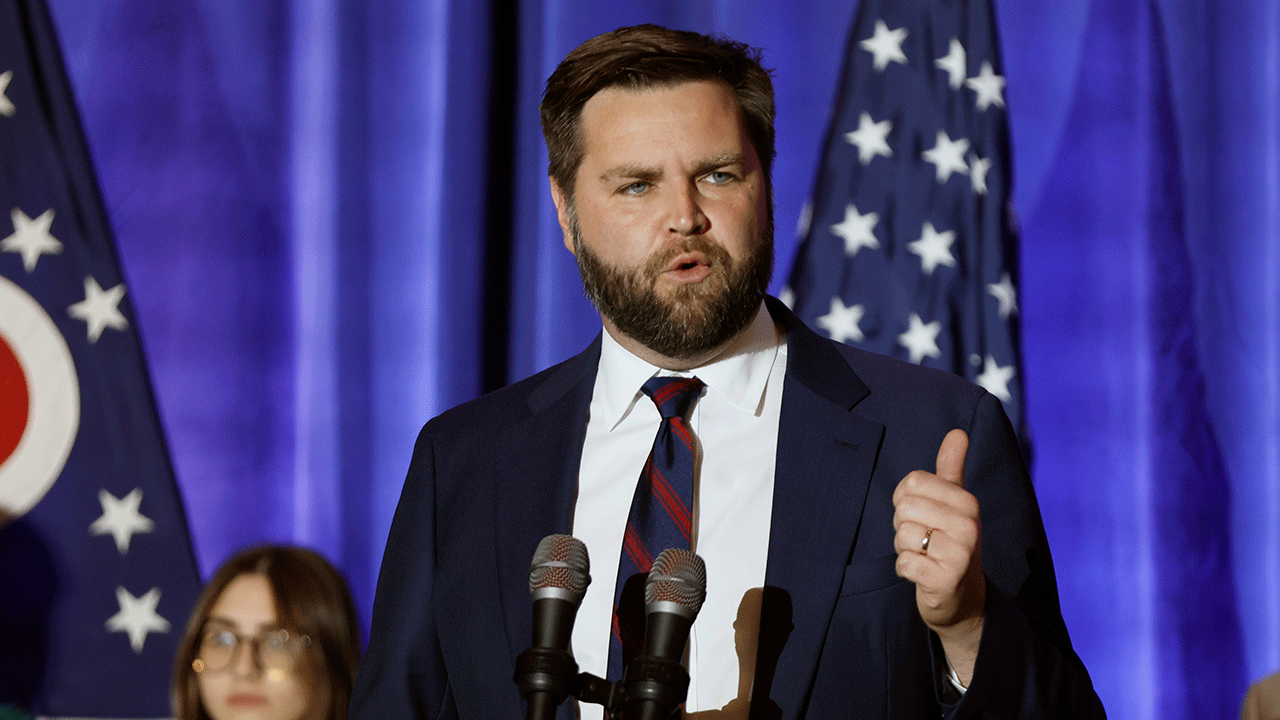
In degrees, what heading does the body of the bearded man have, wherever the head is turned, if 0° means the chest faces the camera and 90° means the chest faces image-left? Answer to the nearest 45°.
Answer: approximately 0°

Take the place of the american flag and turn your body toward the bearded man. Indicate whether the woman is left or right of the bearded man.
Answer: right
